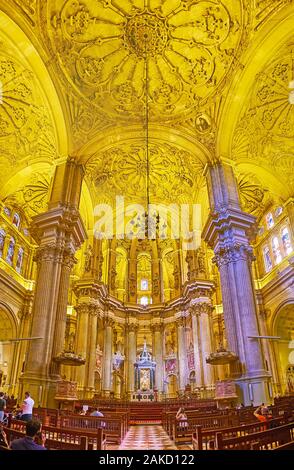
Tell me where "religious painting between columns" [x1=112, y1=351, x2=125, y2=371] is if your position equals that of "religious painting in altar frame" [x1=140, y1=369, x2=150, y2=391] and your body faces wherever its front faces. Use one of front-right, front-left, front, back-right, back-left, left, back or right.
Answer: right

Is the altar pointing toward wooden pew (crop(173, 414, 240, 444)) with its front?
yes

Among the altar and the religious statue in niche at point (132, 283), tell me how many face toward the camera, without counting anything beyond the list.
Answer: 2

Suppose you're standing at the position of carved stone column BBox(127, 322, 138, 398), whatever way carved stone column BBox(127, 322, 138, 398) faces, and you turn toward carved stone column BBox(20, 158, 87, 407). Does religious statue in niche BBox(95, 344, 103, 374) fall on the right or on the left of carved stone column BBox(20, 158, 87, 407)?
right

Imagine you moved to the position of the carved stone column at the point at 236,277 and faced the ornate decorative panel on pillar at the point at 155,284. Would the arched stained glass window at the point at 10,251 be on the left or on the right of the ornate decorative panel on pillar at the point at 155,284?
left

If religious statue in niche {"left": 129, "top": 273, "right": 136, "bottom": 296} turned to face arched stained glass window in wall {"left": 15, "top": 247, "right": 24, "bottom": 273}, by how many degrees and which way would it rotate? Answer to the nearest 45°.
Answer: approximately 45° to its right

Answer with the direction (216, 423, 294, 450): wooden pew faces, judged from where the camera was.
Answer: facing away from the viewer and to the left of the viewer

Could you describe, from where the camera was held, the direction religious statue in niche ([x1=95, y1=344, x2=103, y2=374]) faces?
facing the viewer and to the right of the viewer

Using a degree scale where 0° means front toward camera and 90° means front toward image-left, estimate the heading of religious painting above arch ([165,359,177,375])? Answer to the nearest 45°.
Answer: approximately 0°

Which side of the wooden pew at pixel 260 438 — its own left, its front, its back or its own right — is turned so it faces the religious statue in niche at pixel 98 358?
front

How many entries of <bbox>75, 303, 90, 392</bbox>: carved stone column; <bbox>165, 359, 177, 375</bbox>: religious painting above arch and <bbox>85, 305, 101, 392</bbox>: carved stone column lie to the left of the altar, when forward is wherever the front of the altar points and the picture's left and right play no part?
1

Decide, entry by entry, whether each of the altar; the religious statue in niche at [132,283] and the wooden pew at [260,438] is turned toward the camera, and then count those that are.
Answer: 2
